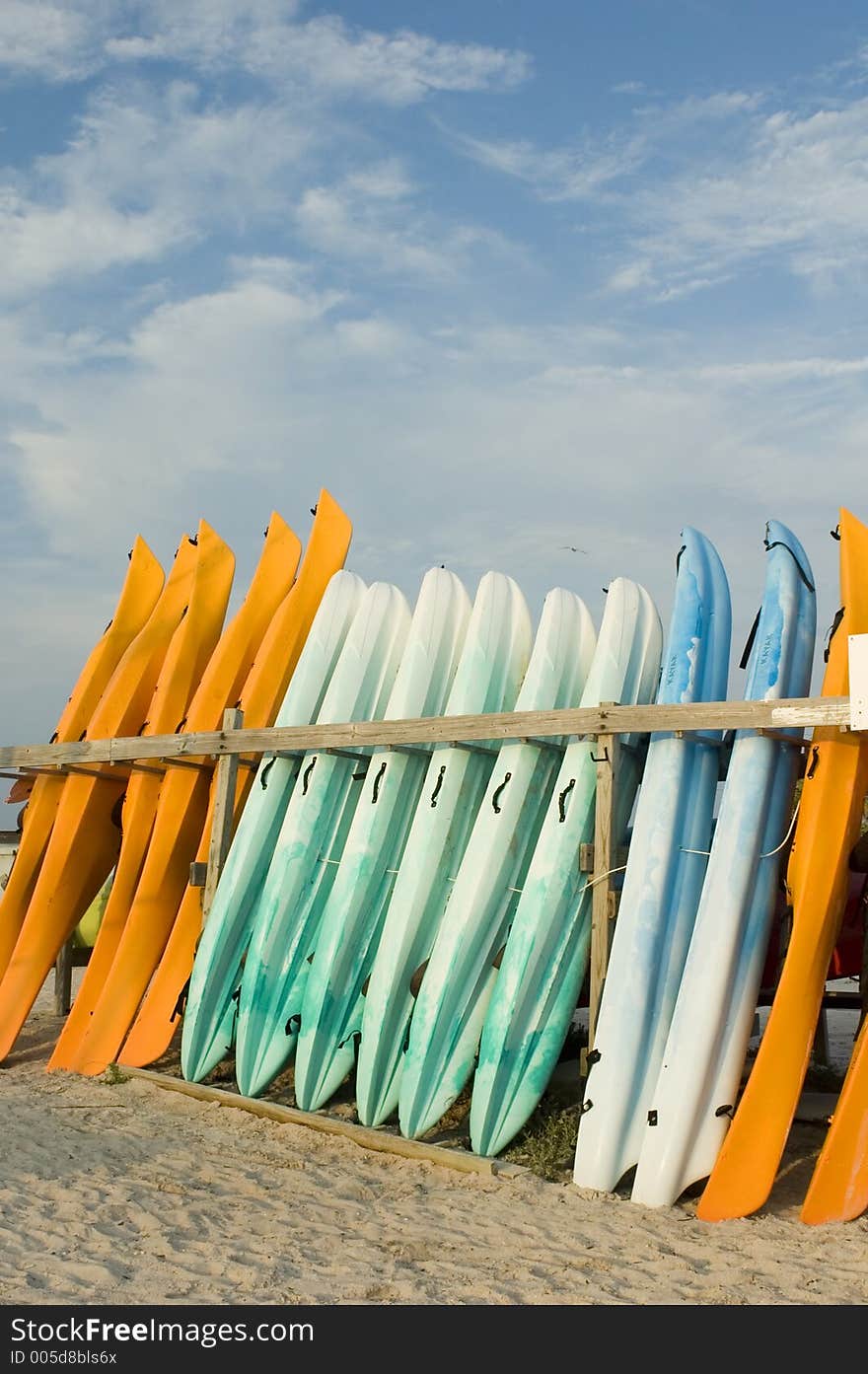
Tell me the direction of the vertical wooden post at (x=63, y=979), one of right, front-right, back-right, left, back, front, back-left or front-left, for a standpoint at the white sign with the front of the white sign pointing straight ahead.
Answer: back-right

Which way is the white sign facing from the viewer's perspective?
toward the camera

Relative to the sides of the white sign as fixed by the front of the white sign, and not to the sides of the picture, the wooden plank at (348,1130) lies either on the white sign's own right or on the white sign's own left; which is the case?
on the white sign's own right

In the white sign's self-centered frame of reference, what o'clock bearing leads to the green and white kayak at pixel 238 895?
The green and white kayak is roughly at 4 o'clock from the white sign.

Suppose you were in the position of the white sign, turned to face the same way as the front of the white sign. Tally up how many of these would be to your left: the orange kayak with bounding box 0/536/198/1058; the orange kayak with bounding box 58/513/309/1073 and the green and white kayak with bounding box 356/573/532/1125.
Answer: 0
